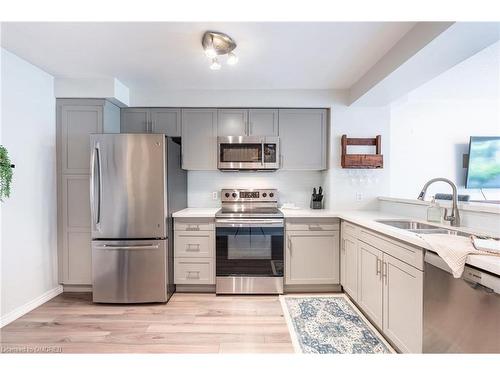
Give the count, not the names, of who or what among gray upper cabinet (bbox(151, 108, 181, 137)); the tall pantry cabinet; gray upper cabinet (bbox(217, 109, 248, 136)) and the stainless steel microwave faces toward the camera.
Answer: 4

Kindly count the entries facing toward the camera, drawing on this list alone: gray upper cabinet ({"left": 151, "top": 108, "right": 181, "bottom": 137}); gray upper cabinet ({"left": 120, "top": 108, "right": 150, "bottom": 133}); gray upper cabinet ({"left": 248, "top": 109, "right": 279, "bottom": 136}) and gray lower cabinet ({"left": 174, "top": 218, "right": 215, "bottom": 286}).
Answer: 4

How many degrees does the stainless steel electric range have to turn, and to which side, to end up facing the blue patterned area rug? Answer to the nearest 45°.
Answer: approximately 45° to its left

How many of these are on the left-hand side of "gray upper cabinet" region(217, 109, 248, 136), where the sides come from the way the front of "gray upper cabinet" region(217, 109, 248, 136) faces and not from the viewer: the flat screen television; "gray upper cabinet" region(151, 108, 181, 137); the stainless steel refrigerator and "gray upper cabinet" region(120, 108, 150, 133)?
1

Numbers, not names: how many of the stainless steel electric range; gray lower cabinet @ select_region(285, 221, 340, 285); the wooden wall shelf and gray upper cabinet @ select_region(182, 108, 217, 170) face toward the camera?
4

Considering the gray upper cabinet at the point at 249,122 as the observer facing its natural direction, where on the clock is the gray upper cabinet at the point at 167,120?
the gray upper cabinet at the point at 167,120 is roughly at 3 o'clock from the gray upper cabinet at the point at 249,122.

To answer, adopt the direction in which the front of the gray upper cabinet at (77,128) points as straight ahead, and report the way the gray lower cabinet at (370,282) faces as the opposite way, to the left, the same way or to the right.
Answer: to the right

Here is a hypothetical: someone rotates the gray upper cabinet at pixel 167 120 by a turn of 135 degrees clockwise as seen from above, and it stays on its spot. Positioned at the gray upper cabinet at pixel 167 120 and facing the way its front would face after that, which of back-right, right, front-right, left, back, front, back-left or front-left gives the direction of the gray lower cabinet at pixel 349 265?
back

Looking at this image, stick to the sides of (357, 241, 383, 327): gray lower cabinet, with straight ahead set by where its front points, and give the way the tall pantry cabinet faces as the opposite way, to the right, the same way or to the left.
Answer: to the left

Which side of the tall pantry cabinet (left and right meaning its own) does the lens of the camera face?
front

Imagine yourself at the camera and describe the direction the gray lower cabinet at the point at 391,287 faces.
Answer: facing the viewer and to the left of the viewer

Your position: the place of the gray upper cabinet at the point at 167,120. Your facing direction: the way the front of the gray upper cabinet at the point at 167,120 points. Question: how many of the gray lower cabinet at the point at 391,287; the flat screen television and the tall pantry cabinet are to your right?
1

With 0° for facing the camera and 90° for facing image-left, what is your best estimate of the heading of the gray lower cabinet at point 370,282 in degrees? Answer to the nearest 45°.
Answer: approximately 45°

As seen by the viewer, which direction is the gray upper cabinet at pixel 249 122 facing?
toward the camera

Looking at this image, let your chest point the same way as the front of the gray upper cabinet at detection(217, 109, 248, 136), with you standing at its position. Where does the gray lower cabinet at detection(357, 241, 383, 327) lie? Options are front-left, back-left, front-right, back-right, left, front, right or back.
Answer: front-left

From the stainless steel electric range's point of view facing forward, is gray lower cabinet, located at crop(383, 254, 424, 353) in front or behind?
in front

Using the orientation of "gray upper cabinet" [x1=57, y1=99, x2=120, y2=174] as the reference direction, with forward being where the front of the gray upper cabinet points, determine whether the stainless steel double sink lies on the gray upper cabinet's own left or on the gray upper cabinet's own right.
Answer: on the gray upper cabinet's own left

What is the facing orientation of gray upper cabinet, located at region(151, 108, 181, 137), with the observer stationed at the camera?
facing the viewer
